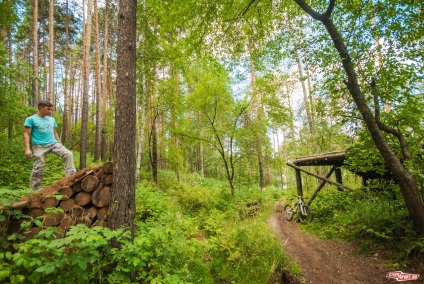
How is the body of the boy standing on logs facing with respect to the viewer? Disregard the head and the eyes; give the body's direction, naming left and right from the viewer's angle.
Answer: facing the viewer and to the right of the viewer

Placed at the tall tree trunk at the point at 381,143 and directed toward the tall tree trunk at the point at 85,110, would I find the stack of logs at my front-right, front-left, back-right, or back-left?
front-left

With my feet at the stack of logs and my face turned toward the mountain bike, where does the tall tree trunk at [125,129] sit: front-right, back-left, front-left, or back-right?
front-right

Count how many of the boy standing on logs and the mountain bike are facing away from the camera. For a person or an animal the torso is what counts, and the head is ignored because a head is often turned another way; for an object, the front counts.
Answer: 0

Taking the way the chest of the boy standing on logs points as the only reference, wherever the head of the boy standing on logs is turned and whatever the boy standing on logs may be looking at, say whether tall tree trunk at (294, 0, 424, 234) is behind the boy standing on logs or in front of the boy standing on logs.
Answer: in front

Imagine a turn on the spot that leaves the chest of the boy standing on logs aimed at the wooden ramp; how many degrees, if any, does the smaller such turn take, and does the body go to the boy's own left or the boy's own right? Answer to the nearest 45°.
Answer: approximately 45° to the boy's own left

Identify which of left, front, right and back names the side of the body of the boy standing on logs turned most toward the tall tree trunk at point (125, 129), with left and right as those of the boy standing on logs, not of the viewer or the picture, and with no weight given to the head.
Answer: front

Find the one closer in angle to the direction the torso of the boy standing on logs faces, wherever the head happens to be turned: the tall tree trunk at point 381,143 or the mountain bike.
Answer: the tall tree trunk

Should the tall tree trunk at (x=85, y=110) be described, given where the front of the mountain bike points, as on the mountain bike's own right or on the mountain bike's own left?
on the mountain bike's own right
